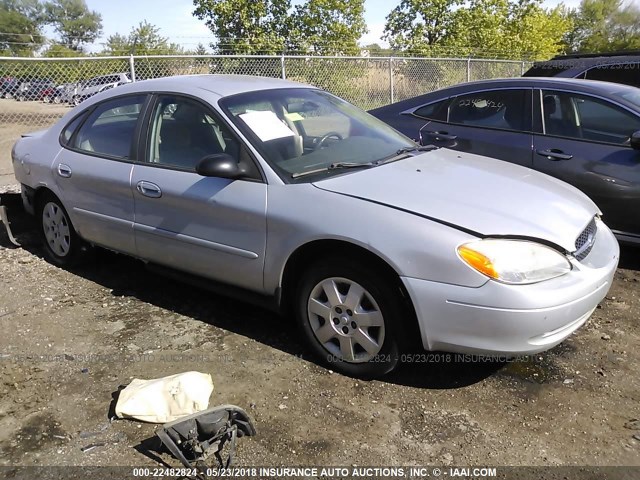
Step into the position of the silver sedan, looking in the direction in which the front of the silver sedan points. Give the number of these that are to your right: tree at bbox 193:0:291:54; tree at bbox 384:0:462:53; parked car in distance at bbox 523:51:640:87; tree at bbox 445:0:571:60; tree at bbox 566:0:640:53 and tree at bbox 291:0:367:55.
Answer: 0

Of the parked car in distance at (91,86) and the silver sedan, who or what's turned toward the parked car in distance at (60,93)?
the parked car in distance at (91,86)

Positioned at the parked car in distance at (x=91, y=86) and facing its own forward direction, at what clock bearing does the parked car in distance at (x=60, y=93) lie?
the parked car in distance at (x=60, y=93) is roughly at 12 o'clock from the parked car in distance at (x=91, y=86).

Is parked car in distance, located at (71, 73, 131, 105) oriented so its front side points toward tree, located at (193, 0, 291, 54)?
no

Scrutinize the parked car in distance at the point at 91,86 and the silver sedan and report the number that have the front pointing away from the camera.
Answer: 0

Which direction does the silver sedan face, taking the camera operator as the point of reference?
facing the viewer and to the right of the viewer

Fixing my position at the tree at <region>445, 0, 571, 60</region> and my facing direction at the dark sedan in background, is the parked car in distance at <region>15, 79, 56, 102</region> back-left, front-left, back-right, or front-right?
front-right

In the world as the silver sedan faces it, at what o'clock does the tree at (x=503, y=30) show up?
The tree is roughly at 8 o'clock from the silver sedan.

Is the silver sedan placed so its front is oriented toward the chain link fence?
no

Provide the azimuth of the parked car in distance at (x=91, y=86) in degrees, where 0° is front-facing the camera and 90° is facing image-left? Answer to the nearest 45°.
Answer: approximately 45°

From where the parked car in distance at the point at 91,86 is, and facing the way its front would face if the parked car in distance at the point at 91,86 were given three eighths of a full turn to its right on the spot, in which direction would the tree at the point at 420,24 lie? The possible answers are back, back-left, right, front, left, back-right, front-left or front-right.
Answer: front-right

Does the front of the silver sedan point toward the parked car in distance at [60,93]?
no

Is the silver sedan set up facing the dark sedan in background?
no

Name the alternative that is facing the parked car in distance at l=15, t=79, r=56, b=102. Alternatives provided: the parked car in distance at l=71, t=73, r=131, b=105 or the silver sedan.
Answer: the parked car in distance at l=71, t=73, r=131, b=105

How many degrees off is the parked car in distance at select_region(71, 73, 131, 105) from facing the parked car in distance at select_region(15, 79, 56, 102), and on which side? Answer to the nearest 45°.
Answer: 0° — it already faces it
